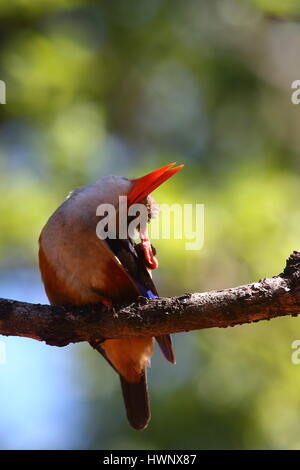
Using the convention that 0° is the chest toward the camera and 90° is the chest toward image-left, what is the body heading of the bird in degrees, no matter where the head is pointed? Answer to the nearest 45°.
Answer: approximately 45°
